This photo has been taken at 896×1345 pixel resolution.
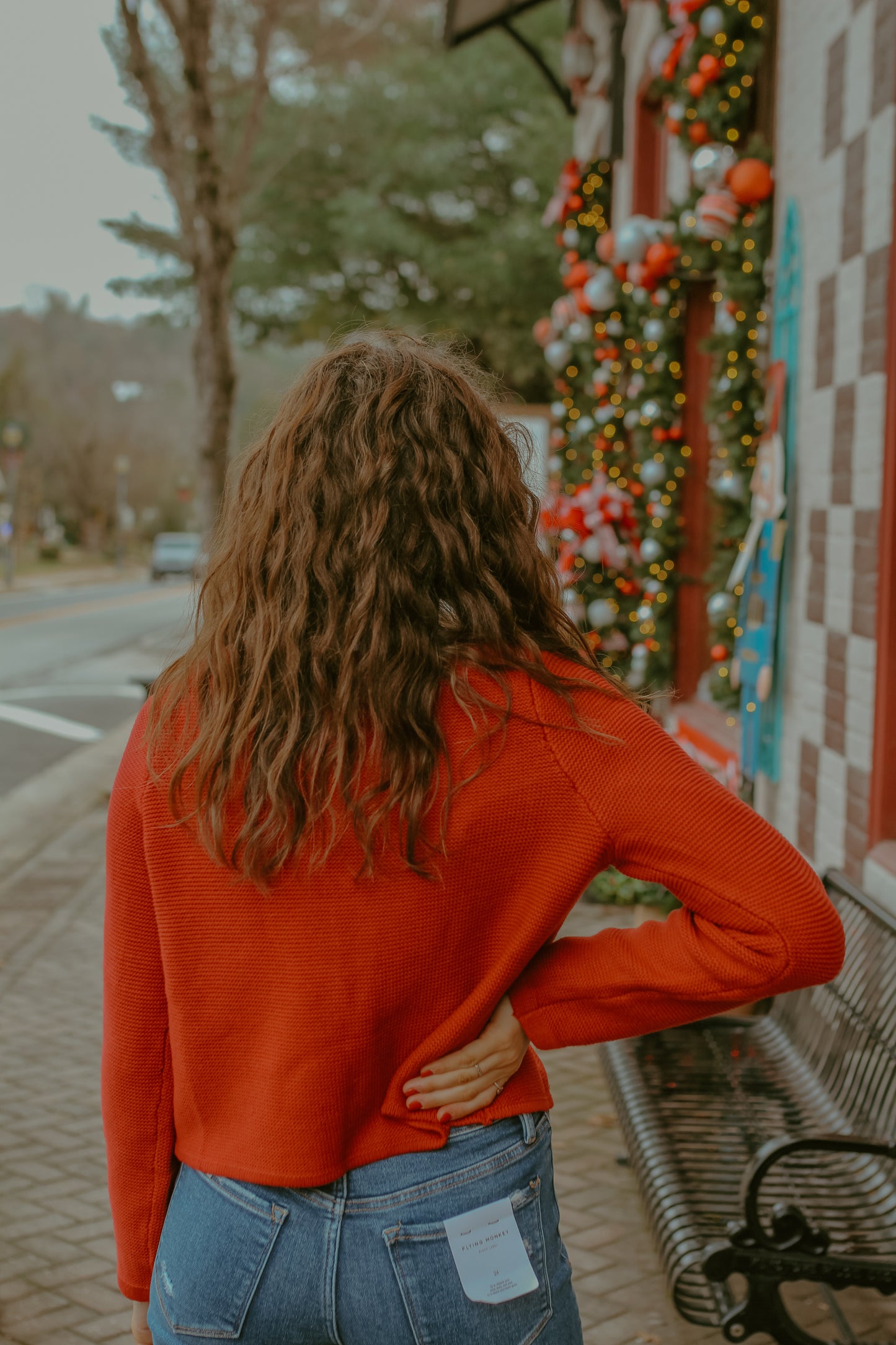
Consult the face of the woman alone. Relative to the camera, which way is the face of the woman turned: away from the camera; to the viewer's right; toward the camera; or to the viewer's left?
away from the camera

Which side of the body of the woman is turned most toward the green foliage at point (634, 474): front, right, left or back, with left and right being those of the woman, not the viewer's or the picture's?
front

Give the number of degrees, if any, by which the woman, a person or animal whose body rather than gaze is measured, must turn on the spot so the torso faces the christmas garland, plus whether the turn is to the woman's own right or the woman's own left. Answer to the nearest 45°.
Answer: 0° — they already face it

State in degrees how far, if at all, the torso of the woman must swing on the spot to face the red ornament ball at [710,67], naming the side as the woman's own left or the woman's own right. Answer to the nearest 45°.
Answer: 0° — they already face it

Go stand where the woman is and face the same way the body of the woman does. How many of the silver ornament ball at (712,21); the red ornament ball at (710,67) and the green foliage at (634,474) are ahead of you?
3

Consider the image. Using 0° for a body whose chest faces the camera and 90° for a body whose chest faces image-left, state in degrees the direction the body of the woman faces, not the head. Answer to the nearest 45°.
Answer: approximately 180°
